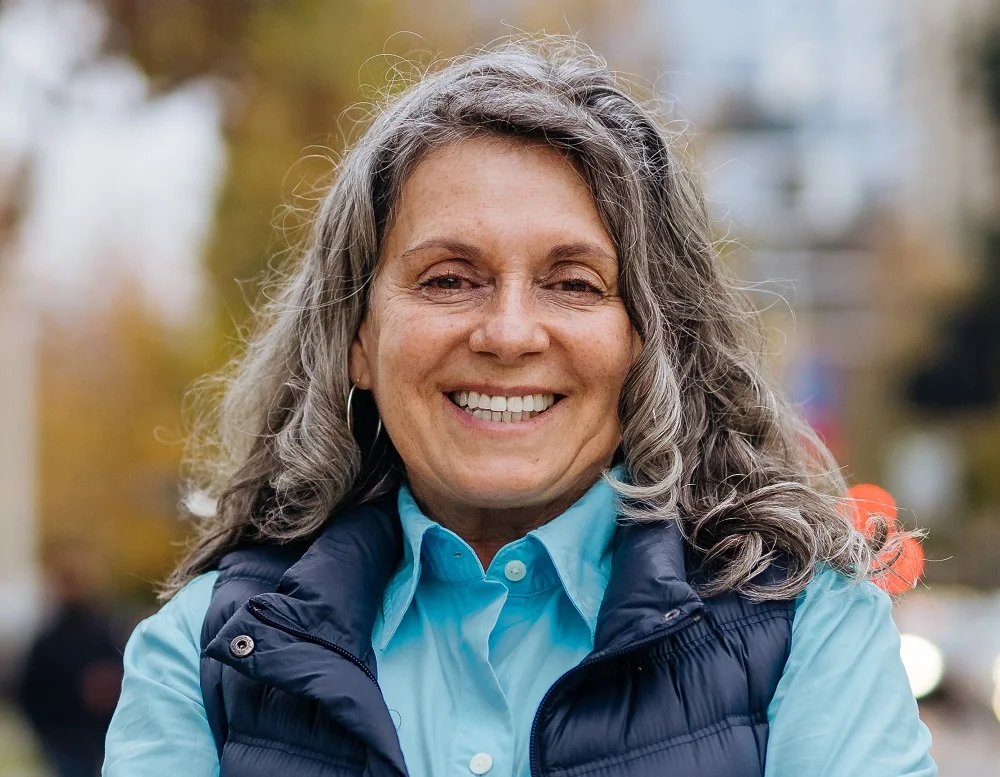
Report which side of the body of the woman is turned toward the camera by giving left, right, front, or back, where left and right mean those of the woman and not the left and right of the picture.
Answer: front

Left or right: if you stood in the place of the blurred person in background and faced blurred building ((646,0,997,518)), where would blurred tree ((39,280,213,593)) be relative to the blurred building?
left

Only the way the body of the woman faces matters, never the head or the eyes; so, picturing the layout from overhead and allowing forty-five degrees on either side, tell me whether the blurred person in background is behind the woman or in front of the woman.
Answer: behind

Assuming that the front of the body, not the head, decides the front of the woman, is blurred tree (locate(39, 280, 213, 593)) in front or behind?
behind

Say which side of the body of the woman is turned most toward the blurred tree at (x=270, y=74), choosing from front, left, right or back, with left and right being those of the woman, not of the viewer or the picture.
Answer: back

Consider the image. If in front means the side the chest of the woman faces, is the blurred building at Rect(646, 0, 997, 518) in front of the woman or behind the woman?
behind
